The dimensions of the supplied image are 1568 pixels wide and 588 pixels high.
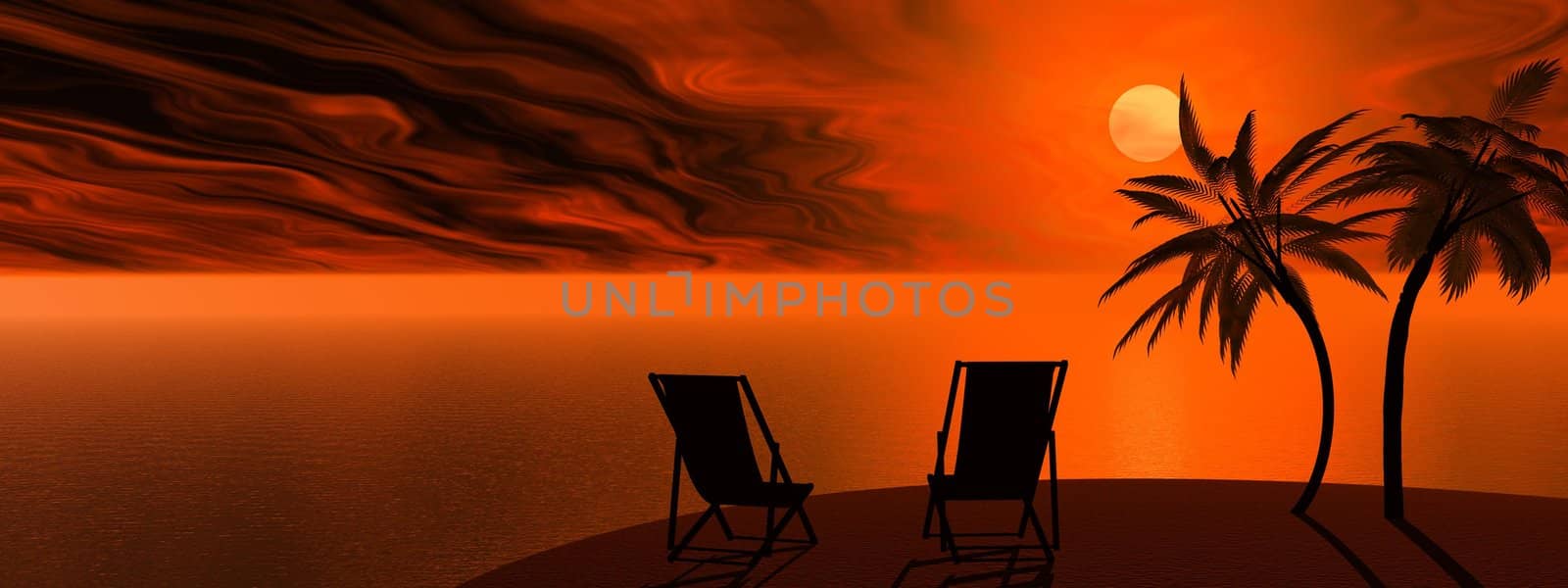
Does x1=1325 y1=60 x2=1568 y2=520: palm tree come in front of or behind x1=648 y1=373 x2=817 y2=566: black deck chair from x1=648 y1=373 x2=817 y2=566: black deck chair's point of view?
in front

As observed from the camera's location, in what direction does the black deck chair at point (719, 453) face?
facing away from the viewer and to the right of the viewer

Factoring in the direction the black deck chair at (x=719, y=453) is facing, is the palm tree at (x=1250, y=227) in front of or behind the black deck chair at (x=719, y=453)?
in front

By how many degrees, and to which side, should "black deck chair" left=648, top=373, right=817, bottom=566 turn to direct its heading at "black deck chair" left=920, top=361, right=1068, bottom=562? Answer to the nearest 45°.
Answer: approximately 45° to its right

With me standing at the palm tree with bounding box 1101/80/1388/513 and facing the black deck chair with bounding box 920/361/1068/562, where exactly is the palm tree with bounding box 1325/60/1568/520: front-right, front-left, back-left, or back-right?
back-left
